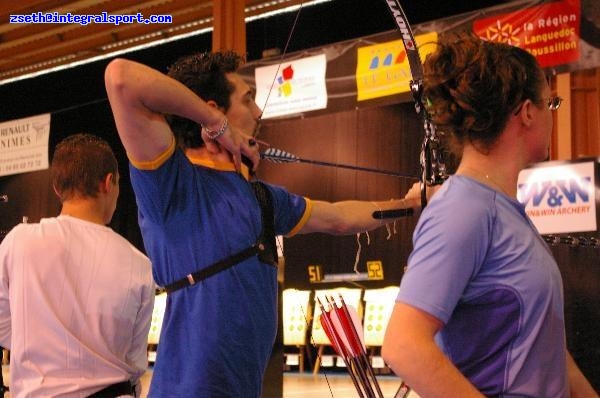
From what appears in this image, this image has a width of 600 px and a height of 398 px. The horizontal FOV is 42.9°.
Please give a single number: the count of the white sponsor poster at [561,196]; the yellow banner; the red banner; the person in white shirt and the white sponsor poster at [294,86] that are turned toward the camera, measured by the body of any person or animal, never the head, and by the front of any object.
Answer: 4

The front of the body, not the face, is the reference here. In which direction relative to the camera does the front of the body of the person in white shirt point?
away from the camera

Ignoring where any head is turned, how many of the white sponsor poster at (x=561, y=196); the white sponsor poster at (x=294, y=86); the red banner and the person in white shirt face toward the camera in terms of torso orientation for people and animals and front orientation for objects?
3

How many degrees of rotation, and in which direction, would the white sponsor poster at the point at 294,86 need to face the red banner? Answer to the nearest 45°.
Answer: approximately 45° to its left

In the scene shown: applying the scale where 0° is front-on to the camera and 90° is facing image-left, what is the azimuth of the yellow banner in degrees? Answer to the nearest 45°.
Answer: approximately 0°

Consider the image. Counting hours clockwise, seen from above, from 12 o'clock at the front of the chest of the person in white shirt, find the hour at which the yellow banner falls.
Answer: The yellow banner is roughly at 1 o'clock from the person in white shirt.

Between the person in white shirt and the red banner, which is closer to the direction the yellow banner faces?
the person in white shirt

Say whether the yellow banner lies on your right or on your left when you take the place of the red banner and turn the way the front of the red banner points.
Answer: on your right

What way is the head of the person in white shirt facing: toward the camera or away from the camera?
away from the camera

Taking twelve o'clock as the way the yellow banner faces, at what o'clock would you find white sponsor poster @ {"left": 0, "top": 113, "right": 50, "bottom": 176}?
The white sponsor poster is roughly at 4 o'clock from the yellow banner.

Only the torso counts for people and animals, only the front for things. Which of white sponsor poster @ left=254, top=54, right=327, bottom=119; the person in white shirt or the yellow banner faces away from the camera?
the person in white shirt
